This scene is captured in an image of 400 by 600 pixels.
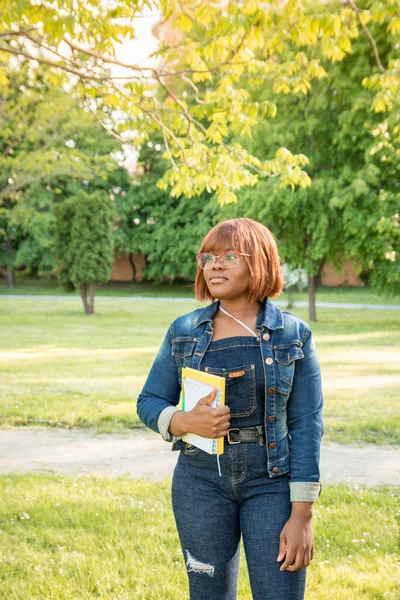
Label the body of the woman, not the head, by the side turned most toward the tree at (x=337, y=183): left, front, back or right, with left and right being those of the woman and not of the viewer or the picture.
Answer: back

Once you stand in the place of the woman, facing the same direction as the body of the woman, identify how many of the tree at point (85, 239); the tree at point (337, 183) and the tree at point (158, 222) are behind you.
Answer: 3

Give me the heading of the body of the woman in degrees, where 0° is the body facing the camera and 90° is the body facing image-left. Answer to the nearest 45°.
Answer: approximately 0°

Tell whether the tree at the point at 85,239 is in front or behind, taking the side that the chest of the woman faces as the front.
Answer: behind

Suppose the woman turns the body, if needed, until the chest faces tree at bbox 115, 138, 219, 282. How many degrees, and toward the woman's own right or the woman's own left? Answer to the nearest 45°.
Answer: approximately 180°
